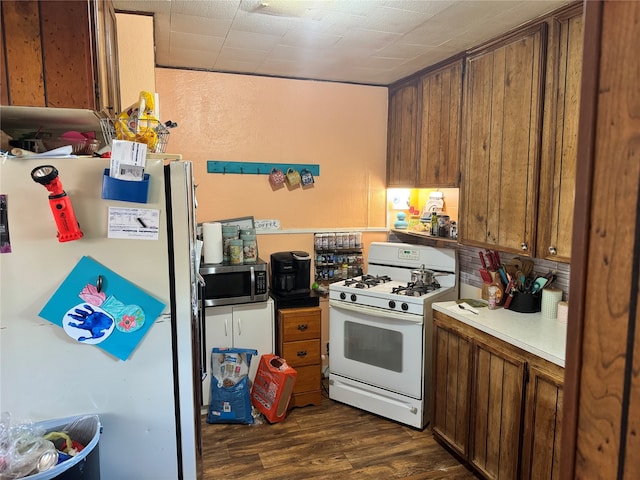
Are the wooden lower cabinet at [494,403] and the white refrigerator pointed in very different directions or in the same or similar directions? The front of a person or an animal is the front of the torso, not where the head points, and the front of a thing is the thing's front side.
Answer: very different directions

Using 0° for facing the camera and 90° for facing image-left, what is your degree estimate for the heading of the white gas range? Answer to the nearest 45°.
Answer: approximately 45°

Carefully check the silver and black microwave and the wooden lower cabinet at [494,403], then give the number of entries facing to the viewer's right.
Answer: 0

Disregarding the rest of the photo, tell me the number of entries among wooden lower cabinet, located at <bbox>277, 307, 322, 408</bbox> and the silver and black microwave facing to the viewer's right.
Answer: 0

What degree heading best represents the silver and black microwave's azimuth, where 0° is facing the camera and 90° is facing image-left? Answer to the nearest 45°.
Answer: approximately 0°

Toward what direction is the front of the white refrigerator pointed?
to the viewer's right

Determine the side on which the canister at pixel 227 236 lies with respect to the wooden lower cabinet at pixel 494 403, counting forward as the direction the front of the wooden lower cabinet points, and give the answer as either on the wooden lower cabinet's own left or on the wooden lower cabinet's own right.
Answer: on the wooden lower cabinet's own right

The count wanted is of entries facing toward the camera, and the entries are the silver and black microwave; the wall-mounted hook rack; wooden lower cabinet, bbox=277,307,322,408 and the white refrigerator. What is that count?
3

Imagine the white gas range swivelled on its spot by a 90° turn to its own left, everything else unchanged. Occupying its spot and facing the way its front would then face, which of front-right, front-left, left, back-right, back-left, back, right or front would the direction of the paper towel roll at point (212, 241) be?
back-right

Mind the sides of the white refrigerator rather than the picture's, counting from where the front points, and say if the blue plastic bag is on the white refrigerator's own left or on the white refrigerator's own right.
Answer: on the white refrigerator's own left
